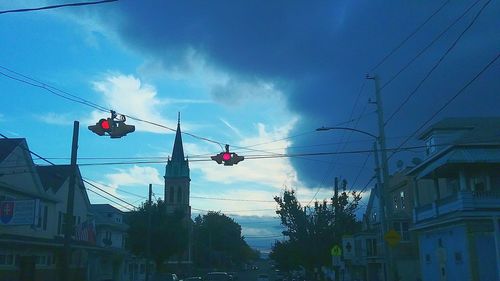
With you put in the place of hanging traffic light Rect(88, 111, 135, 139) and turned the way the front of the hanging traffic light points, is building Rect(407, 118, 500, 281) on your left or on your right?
on your left

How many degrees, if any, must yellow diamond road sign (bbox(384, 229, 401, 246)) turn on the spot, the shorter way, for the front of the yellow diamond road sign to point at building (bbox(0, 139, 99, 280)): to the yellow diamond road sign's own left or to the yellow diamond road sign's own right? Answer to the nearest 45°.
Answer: approximately 90° to the yellow diamond road sign's own right

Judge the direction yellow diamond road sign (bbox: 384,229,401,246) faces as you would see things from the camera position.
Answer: facing the viewer

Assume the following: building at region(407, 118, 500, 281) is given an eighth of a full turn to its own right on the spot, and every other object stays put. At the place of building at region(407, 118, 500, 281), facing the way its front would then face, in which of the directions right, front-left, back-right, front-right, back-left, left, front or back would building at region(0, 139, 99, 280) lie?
front

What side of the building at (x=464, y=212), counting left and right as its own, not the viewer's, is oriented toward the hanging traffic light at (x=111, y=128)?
front

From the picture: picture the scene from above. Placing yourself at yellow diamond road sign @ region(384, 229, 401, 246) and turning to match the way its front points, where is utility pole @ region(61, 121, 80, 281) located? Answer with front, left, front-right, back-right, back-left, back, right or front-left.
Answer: right

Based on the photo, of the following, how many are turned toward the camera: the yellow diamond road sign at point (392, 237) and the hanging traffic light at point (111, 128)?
2

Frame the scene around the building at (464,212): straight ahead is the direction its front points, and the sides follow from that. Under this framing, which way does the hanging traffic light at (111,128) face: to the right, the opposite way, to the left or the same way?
to the left

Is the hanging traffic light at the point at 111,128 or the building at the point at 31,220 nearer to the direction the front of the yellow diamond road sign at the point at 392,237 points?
the hanging traffic light

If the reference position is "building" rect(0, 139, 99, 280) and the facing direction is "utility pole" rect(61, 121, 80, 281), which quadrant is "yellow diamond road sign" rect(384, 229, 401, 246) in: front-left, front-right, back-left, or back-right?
front-left

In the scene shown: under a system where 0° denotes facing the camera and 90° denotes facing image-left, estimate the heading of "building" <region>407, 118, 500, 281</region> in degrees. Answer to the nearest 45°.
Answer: approximately 45°

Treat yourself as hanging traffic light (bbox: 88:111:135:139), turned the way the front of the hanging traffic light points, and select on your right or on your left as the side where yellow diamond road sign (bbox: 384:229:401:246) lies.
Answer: on your left
